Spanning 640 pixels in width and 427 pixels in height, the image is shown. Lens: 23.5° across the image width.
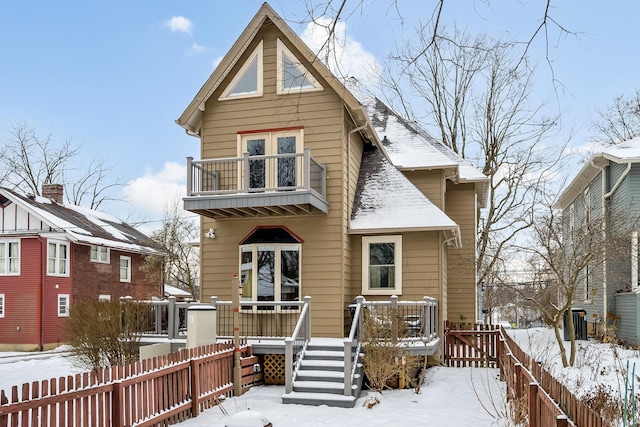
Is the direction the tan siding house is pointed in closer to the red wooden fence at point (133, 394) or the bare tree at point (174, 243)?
the red wooden fence

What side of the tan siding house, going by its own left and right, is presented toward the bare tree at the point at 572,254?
left

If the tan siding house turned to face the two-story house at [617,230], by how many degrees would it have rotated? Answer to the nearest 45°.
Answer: approximately 135° to its left

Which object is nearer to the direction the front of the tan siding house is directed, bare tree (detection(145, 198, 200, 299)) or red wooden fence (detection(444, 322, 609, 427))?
the red wooden fence

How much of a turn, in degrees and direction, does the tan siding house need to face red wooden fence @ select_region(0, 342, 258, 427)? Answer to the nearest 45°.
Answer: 0° — it already faces it

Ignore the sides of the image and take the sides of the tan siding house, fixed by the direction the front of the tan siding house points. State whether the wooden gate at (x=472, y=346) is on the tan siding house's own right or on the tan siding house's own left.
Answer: on the tan siding house's own left

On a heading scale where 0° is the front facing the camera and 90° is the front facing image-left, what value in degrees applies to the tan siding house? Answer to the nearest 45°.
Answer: approximately 0°
